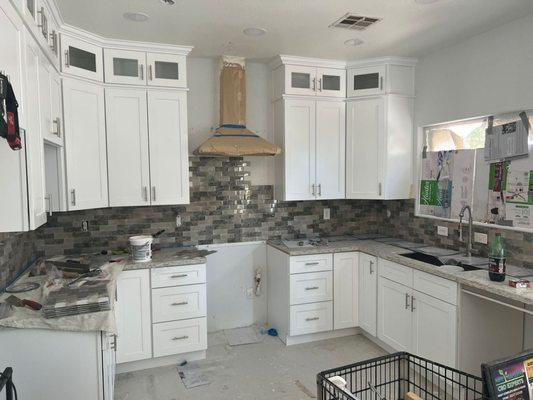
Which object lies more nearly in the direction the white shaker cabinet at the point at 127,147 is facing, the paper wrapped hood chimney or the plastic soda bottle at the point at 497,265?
the plastic soda bottle

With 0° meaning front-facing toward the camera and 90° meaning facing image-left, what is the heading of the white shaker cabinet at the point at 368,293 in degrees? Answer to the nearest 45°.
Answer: approximately 45°

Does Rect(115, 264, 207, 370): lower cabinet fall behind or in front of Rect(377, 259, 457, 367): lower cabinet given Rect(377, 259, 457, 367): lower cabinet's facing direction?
in front

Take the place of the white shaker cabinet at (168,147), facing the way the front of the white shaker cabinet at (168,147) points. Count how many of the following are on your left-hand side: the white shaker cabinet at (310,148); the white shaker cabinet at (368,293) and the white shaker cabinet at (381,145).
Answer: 3

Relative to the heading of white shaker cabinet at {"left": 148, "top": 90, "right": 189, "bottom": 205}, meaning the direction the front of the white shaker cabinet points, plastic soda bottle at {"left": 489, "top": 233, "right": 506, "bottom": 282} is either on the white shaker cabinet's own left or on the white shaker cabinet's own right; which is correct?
on the white shaker cabinet's own left

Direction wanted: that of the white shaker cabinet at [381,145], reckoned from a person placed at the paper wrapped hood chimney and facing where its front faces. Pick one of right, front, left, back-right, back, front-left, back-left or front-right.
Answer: left

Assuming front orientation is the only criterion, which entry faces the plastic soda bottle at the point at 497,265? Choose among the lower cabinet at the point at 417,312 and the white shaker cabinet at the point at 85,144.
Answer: the white shaker cabinet

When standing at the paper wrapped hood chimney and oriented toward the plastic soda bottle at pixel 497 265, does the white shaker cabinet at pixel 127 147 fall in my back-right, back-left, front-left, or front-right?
back-right
